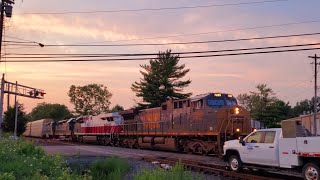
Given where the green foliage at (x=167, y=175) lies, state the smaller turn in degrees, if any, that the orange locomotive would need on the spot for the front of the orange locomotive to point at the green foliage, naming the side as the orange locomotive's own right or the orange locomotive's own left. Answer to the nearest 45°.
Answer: approximately 45° to the orange locomotive's own right

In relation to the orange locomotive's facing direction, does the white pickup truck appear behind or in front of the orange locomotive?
in front

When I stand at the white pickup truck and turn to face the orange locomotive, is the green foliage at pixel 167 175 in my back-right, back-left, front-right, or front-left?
back-left

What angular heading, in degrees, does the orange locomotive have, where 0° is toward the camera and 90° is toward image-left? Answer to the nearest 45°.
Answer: approximately 315°
